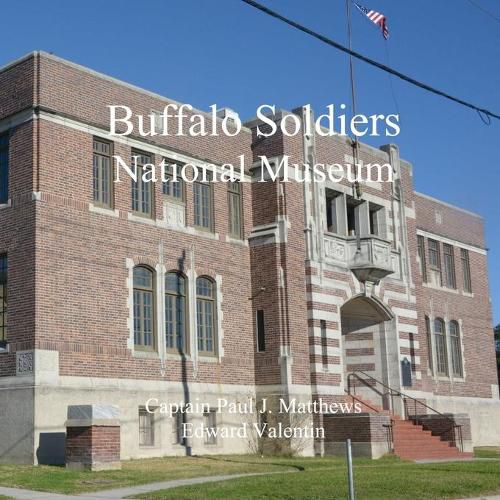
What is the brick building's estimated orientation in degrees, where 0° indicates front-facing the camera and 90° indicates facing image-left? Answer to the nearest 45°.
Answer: approximately 315°

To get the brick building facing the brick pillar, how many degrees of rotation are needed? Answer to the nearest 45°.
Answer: approximately 45° to its right
